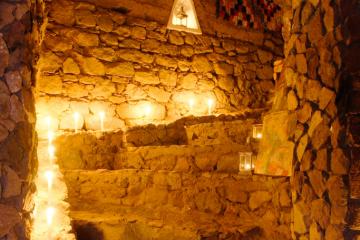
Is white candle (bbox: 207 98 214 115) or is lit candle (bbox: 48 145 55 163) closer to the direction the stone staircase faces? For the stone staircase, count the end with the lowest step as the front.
the lit candle

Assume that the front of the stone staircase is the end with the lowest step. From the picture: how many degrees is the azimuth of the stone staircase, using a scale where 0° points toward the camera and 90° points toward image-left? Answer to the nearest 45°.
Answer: approximately 0°

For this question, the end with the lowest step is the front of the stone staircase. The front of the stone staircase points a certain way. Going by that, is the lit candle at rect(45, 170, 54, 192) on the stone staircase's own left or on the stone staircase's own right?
on the stone staircase's own right

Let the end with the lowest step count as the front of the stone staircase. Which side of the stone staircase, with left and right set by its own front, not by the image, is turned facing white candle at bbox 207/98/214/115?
back

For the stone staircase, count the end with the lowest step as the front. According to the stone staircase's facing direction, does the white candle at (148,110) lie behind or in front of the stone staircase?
behind

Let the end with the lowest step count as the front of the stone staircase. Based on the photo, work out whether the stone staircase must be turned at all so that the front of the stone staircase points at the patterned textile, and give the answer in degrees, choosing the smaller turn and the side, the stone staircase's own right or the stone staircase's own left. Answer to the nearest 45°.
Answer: approximately 135° to the stone staircase's own left

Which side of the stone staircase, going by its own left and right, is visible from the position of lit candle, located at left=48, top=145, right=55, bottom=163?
right

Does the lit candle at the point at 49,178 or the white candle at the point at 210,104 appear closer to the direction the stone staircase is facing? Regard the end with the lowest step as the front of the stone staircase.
the lit candle
